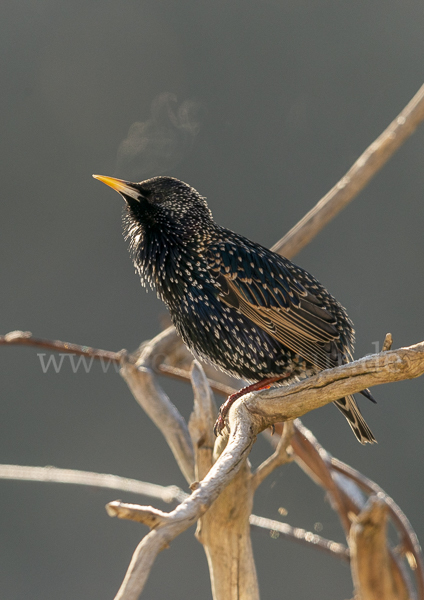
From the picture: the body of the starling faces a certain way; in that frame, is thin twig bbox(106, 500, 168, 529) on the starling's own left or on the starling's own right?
on the starling's own left

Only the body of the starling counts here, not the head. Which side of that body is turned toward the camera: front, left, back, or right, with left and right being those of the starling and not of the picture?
left
